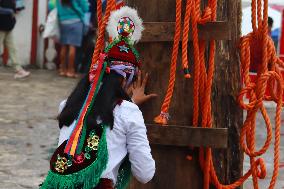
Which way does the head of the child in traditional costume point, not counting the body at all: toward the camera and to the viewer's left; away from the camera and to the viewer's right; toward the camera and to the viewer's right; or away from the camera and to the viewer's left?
away from the camera and to the viewer's right

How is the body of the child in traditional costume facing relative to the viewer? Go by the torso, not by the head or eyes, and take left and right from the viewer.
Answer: facing away from the viewer and to the right of the viewer

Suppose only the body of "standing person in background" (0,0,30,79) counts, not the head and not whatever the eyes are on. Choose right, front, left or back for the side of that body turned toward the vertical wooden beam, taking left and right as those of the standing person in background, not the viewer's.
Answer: left

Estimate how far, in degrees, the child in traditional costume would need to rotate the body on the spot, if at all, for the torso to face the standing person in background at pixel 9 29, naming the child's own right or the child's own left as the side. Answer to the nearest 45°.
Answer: approximately 45° to the child's own left
